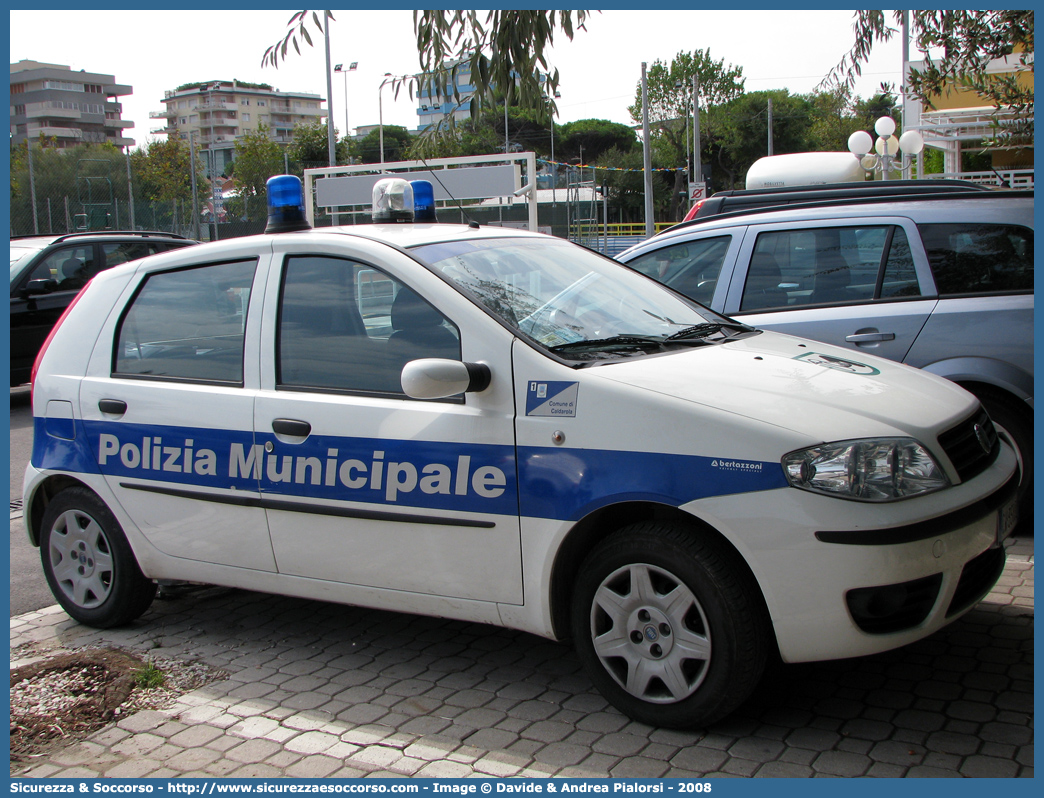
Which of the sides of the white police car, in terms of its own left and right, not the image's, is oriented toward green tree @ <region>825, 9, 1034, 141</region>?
left

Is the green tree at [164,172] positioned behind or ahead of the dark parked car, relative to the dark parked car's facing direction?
behind

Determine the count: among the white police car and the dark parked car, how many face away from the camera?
0

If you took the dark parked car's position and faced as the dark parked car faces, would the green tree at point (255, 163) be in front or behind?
behind

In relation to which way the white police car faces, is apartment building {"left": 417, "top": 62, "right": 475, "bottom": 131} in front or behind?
behind
